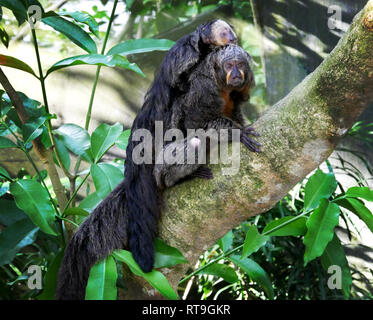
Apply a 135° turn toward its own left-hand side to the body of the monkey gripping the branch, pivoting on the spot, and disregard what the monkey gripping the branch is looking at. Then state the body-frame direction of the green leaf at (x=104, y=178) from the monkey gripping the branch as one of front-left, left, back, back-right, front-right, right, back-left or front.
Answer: front-left

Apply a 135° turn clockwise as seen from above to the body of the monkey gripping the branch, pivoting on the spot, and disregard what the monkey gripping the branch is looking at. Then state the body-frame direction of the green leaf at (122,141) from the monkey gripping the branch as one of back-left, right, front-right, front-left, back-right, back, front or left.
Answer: front-right

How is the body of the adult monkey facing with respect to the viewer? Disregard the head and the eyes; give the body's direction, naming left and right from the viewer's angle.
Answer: facing the viewer and to the right of the viewer

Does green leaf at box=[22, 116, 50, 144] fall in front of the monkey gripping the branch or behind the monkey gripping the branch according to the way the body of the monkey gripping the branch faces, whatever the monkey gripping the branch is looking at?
behind
